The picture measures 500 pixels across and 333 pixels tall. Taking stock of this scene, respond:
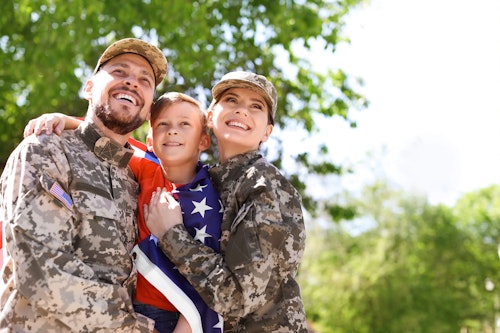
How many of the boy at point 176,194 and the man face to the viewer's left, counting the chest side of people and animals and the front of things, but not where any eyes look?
0

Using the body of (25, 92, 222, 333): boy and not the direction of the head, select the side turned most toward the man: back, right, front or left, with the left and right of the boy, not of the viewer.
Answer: right

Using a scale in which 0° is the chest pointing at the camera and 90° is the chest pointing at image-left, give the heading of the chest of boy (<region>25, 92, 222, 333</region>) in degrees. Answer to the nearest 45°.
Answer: approximately 0°

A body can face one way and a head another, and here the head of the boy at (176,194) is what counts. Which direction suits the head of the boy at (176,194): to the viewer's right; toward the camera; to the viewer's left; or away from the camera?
toward the camera

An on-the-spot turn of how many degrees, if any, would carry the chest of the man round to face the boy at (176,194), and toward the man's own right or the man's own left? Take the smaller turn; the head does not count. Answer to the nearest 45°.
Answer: approximately 45° to the man's own left

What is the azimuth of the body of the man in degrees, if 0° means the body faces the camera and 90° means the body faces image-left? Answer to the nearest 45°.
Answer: approximately 315°

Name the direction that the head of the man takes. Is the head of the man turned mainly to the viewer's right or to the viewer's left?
to the viewer's right
